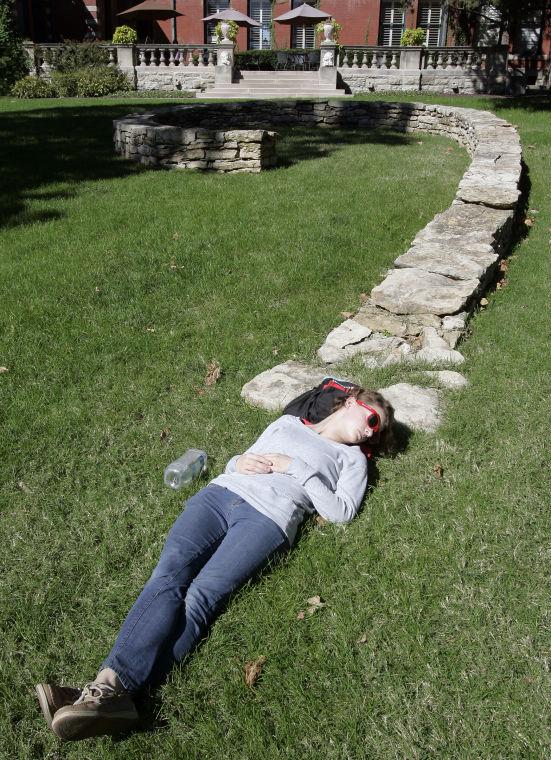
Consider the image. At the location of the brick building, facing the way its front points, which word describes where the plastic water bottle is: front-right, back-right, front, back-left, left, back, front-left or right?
front

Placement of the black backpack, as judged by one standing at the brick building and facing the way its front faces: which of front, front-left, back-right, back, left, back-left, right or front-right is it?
front

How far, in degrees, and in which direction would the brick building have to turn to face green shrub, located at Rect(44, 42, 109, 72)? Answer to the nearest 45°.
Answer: approximately 45° to its right

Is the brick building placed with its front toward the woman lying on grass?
yes

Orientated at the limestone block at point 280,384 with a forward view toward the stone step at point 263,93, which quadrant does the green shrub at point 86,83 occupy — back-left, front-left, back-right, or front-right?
front-left

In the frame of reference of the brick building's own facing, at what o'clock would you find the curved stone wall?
The curved stone wall is roughly at 12 o'clock from the brick building.

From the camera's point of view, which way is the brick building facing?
toward the camera

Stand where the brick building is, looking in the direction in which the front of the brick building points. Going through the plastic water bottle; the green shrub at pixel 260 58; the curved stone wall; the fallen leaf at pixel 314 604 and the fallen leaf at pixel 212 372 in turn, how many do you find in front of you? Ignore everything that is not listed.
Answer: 5

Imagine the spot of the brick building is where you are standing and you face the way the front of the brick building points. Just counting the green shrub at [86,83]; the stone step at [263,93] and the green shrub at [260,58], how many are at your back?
0

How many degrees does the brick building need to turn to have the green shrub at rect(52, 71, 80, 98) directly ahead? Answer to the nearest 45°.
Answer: approximately 45° to its right

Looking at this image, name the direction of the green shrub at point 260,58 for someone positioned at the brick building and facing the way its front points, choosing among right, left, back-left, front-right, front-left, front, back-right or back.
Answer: front

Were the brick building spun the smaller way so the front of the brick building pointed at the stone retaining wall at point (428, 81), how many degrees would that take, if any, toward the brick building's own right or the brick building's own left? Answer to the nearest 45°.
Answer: approximately 45° to the brick building's own left

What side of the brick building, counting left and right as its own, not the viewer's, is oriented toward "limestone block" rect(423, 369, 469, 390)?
front

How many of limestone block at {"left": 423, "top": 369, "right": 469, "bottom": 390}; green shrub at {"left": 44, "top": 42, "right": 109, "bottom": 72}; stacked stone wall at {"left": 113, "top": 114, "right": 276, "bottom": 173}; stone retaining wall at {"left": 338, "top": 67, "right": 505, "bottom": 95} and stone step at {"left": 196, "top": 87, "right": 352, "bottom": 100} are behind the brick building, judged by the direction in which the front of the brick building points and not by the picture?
0

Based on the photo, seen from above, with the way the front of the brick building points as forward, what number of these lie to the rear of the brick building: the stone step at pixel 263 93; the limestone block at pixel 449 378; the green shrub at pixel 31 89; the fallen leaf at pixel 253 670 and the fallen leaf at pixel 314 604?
0

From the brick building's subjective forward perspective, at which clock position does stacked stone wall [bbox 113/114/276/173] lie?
The stacked stone wall is roughly at 12 o'clock from the brick building.

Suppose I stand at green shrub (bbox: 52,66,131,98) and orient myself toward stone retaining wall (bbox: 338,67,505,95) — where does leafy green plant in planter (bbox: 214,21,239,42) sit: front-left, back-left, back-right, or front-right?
front-left

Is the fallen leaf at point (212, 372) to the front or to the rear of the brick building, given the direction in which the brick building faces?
to the front

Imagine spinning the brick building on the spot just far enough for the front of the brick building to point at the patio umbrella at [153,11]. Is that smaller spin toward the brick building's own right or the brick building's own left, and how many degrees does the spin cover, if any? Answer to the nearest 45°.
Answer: approximately 45° to the brick building's own right

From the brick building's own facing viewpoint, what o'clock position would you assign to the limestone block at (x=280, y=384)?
The limestone block is roughly at 12 o'clock from the brick building.
